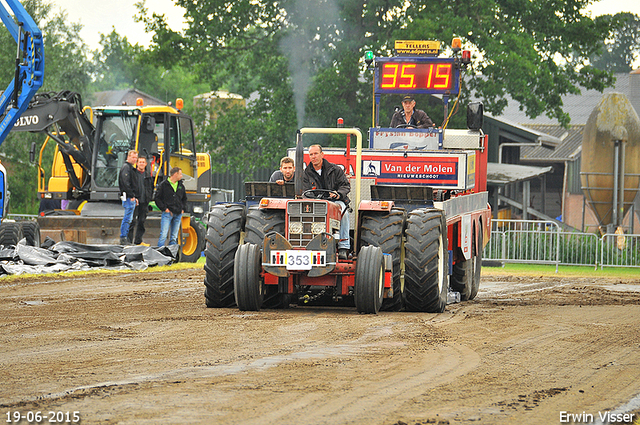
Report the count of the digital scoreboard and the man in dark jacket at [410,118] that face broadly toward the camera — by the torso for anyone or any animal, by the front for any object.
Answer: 2

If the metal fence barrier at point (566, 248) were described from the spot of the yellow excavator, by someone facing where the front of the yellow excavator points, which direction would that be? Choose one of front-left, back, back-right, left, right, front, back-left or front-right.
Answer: back-left

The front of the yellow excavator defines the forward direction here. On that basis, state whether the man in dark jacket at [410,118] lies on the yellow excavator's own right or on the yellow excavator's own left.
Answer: on the yellow excavator's own left

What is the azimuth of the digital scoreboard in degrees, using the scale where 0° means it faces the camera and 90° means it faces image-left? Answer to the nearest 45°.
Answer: approximately 0°

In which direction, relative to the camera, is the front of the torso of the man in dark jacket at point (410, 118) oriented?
toward the camera

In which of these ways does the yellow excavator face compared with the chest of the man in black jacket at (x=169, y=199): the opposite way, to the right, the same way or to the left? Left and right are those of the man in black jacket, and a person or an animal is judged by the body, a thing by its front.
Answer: to the right

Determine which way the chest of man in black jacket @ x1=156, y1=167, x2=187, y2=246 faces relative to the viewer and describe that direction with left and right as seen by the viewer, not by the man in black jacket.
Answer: facing the viewer and to the right of the viewer

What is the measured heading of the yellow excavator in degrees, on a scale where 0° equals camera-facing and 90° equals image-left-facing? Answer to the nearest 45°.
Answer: approximately 45°

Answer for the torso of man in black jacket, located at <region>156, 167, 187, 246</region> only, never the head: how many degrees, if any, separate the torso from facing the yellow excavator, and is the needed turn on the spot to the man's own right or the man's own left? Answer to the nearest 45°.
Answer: approximately 180°
